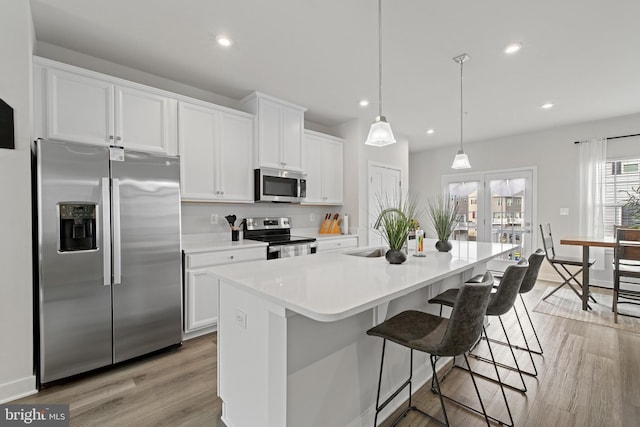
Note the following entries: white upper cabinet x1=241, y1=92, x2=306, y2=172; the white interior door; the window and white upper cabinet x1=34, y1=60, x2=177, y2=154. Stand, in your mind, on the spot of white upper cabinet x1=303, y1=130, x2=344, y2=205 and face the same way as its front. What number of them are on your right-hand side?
2

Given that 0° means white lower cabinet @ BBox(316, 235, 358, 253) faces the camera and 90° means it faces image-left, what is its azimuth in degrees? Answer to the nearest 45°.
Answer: approximately 315°

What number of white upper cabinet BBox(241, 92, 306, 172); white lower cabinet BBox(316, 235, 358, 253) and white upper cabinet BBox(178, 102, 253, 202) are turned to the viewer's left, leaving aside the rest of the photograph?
0

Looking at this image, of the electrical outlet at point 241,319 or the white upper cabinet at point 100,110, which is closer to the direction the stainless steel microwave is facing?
the electrical outlet

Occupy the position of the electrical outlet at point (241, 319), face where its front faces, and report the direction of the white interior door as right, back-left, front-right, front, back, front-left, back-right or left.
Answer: back

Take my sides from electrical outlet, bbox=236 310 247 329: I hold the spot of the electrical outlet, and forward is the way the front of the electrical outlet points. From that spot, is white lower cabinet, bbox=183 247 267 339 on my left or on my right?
on my right

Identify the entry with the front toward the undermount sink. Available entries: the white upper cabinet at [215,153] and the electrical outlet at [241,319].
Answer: the white upper cabinet

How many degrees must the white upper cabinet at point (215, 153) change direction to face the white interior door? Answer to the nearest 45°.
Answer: approximately 45° to its left

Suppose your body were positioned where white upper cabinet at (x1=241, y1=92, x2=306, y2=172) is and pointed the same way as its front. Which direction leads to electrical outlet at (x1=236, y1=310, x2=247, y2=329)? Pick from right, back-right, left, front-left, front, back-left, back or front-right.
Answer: front-right

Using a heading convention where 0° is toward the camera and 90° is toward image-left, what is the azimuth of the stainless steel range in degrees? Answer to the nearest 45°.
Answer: approximately 315°

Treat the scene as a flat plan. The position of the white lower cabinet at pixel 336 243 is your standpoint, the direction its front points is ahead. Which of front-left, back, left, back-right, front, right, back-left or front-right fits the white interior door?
left

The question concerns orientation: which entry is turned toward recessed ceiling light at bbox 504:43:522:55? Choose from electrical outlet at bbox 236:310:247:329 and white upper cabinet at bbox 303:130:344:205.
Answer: the white upper cabinet

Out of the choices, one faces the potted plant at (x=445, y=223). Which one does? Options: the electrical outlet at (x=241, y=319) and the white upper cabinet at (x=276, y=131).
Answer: the white upper cabinet

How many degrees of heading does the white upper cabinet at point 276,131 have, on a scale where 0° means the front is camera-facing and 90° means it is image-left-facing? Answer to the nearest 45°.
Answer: approximately 315°
